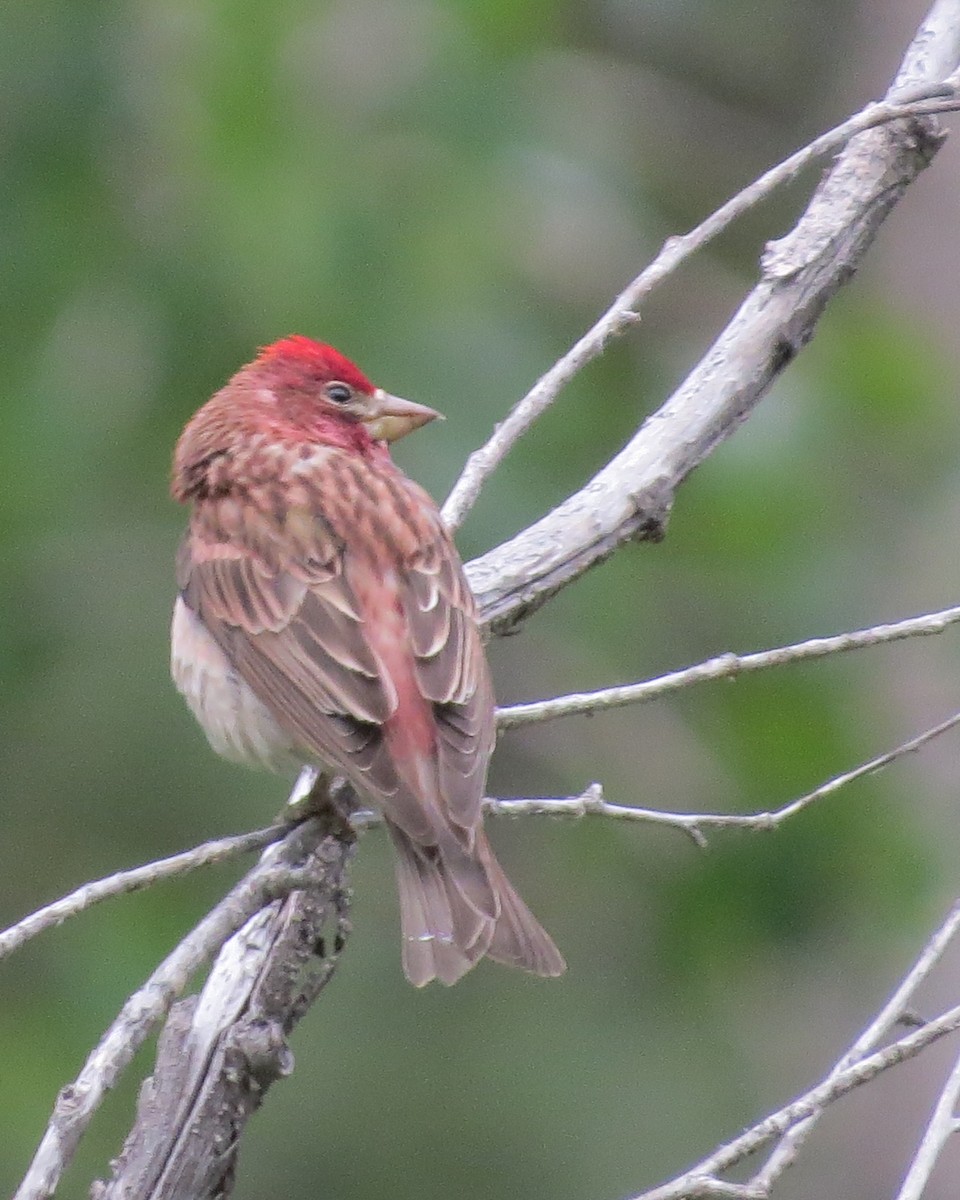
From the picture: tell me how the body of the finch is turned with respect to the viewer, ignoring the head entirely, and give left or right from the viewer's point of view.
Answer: facing away from the viewer and to the left of the viewer

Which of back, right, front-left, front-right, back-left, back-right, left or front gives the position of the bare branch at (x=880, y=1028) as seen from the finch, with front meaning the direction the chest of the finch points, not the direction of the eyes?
back
